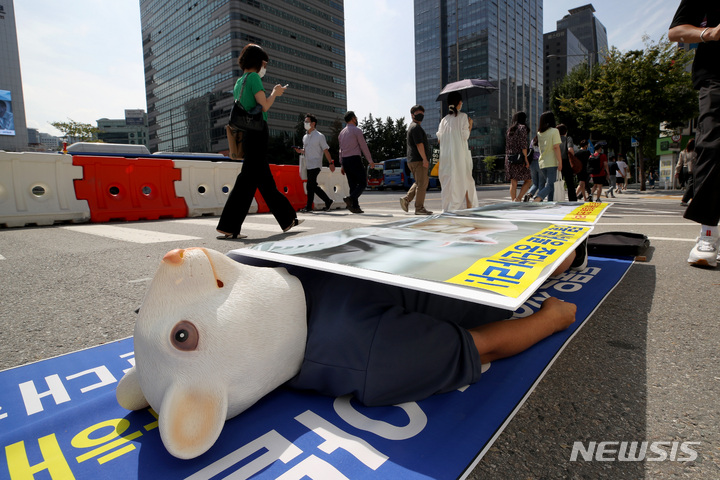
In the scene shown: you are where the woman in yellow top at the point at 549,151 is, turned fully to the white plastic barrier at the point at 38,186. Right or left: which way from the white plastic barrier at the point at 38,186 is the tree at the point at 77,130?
right

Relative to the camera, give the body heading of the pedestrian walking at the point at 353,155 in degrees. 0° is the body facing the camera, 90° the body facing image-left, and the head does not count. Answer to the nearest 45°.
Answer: approximately 225°

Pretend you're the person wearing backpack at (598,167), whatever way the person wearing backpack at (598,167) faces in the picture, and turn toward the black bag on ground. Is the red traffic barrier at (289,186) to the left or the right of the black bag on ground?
right

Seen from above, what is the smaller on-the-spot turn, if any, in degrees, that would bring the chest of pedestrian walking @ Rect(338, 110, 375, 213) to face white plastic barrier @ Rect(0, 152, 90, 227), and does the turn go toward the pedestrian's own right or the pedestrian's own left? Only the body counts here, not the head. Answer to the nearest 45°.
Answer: approximately 135° to the pedestrian's own left

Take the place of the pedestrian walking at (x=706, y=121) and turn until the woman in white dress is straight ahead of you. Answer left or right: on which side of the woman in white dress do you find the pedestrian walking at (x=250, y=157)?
left

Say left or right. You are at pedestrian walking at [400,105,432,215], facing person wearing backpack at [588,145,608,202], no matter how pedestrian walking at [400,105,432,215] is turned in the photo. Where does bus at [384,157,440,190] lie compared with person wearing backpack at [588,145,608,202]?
left
